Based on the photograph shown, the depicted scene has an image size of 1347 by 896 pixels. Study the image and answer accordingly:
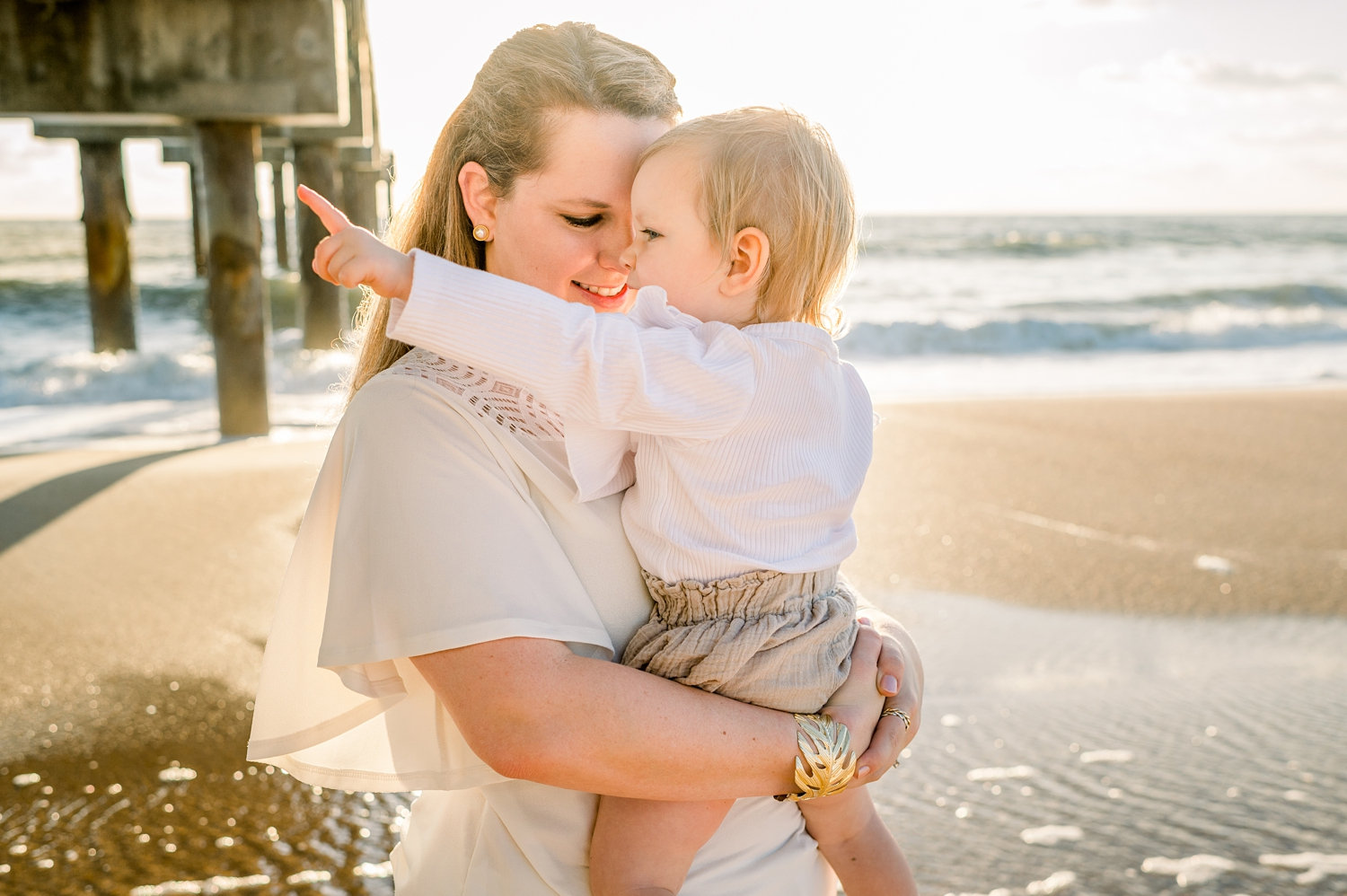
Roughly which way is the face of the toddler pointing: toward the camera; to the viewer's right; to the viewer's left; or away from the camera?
to the viewer's left

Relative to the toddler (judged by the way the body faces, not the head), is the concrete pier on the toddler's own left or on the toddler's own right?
on the toddler's own right

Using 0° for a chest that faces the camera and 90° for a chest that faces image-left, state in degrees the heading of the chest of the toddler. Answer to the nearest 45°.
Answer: approximately 90°
